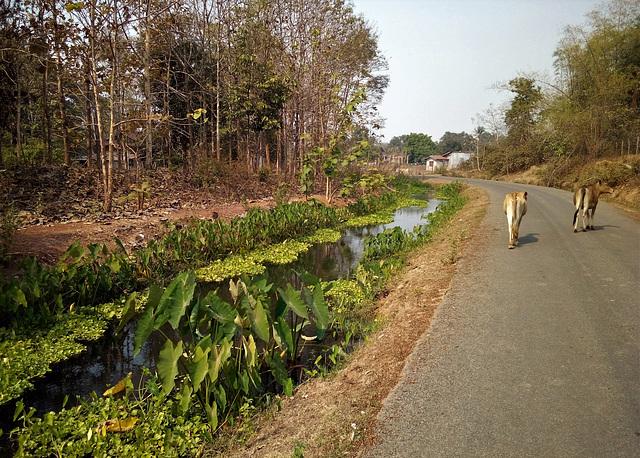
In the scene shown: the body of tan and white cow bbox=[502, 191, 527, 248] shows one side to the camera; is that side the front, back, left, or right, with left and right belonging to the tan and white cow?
back
